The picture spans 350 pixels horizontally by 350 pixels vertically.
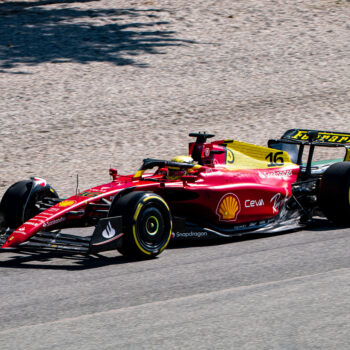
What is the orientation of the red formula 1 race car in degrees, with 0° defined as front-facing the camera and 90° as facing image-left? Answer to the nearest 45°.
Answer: approximately 45°
